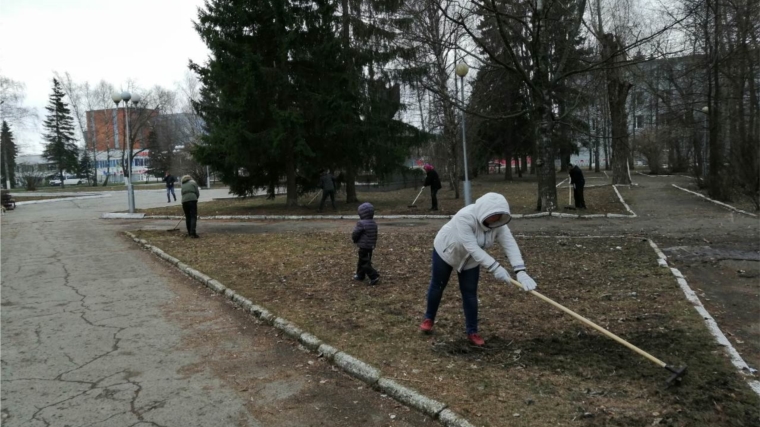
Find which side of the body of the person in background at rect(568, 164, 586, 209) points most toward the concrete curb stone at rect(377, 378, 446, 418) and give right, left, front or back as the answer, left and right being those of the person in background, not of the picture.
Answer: left

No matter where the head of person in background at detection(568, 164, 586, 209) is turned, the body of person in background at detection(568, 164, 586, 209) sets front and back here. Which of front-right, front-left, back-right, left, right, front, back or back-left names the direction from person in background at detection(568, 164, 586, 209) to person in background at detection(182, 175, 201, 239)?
front-left

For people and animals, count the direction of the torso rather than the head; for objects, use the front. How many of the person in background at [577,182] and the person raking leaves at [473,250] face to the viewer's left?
1

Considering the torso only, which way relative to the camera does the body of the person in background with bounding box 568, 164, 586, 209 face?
to the viewer's left

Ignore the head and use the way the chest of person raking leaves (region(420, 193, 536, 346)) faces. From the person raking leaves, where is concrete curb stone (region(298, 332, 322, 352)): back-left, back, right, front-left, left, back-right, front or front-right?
back-right

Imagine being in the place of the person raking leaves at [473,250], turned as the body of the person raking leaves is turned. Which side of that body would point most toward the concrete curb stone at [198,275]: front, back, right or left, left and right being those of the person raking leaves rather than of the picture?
back

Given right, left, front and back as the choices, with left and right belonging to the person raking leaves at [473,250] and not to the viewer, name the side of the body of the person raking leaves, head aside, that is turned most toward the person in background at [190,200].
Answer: back

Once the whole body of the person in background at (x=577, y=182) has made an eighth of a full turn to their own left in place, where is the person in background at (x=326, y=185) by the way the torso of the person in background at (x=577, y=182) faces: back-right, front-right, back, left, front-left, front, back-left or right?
front-right

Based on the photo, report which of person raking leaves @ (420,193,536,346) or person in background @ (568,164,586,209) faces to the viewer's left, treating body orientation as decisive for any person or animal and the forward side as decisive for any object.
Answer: the person in background

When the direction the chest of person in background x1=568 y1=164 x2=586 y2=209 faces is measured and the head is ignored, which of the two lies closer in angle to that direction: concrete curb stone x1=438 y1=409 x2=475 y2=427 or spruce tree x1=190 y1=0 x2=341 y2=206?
the spruce tree

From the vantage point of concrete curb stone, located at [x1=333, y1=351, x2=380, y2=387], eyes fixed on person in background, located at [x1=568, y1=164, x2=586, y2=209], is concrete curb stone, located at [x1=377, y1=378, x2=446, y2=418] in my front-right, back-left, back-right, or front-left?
back-right

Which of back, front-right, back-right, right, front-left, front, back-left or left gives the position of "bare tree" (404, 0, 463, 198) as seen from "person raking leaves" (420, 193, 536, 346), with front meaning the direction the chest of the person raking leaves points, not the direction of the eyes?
back-left

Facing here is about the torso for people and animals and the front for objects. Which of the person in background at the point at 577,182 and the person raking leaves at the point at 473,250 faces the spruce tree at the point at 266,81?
the person in background

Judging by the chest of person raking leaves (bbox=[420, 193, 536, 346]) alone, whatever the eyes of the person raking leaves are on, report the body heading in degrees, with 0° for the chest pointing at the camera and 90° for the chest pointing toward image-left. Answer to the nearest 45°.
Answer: approximately 315°
